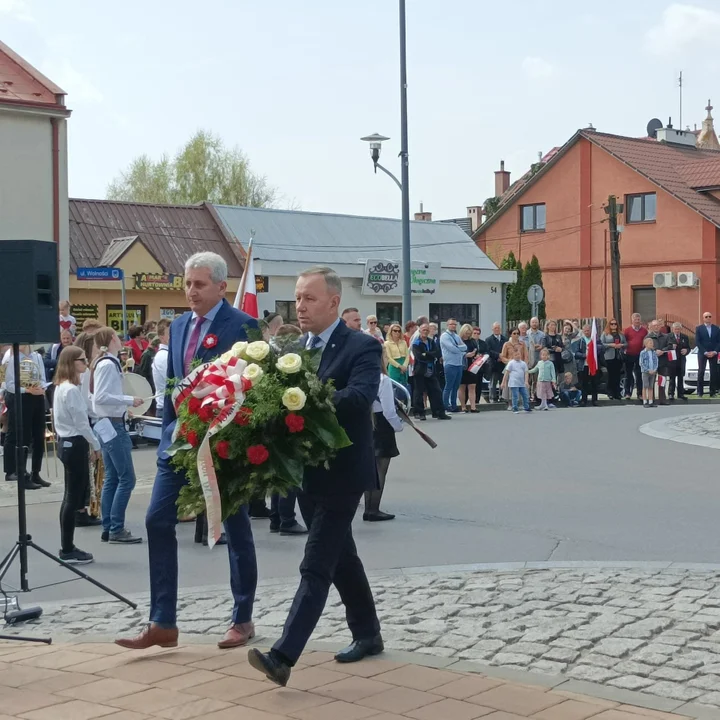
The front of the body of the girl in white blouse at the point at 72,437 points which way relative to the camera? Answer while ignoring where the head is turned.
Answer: to the viewer's right

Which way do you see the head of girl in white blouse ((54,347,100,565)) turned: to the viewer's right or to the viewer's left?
to the viewer's right

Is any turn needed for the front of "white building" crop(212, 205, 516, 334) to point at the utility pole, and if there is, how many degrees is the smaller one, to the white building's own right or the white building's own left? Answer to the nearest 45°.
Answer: approximately 90° to the white building's own left

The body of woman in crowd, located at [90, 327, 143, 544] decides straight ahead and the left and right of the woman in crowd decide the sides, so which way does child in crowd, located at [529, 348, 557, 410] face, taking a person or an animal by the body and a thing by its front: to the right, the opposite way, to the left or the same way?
to the right

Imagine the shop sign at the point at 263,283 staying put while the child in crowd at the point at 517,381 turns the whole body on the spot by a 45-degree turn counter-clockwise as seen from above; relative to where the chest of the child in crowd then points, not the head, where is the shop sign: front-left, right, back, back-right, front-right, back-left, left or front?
back

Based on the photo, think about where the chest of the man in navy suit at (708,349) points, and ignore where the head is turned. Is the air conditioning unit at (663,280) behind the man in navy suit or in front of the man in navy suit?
behind
